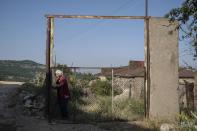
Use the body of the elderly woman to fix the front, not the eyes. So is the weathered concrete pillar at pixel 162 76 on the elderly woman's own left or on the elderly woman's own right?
on the elderly woman's own left
